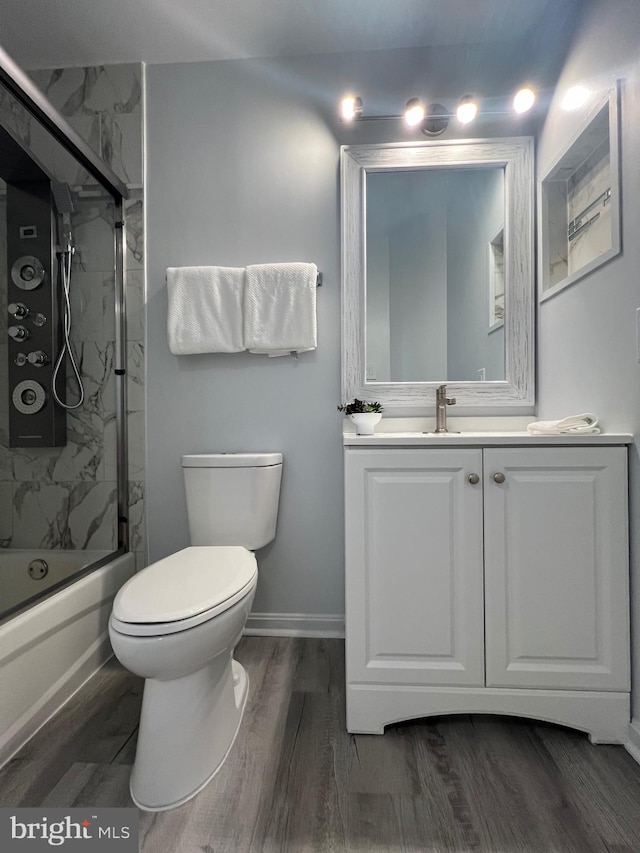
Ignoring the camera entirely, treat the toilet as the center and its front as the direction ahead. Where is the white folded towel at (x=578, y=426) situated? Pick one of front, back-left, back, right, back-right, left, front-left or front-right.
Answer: back-left

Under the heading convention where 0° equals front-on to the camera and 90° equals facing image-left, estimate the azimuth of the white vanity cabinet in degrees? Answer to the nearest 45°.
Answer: approximately 0°

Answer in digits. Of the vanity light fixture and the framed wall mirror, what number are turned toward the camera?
2

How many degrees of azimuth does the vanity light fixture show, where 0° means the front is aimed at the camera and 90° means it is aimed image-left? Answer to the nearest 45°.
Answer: approximately 0°

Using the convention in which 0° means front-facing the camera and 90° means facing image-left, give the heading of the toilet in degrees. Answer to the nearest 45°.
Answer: approximately 45°

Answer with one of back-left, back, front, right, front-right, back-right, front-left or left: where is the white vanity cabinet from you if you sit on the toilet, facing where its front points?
back-left

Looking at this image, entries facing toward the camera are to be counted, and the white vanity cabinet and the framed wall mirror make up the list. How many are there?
2
